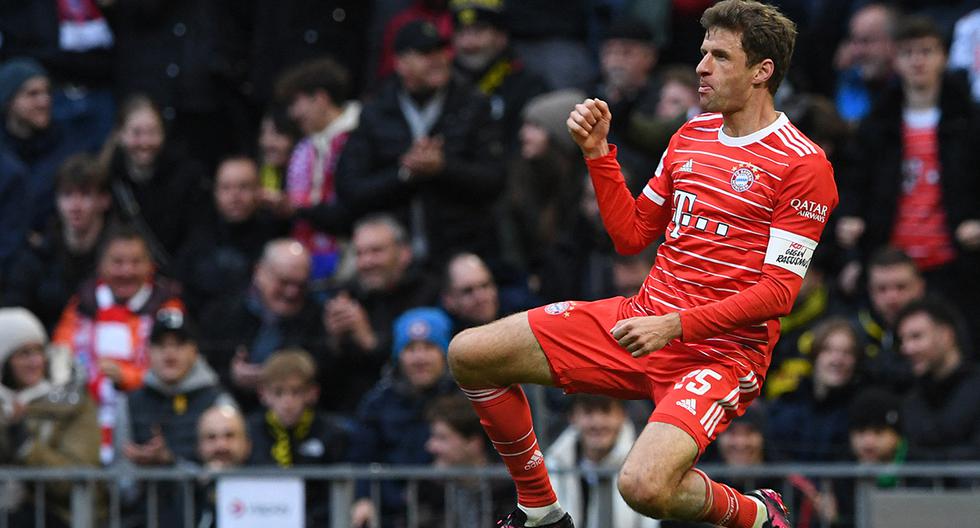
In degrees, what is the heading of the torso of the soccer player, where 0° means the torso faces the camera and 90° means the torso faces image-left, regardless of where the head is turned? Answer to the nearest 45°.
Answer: approximately 45°

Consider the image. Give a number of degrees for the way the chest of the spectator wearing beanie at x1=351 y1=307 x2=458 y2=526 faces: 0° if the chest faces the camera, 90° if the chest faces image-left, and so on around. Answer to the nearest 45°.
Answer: approximately 0°

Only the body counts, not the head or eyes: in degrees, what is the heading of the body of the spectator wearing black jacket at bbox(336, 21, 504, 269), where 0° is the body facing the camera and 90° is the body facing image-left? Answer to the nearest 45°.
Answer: approximately 0°

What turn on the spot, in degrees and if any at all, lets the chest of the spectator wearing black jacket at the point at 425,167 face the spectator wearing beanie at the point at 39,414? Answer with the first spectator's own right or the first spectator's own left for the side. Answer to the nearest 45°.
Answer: approximately 90° to the first spectator's own right
